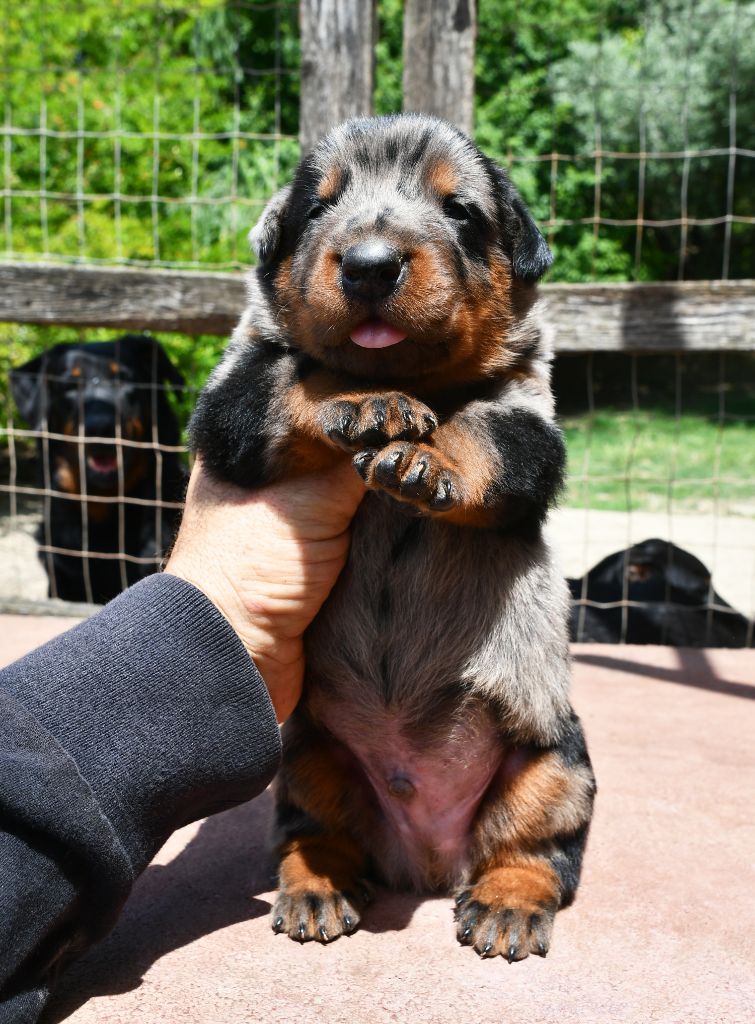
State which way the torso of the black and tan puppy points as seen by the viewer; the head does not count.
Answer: toward the camera

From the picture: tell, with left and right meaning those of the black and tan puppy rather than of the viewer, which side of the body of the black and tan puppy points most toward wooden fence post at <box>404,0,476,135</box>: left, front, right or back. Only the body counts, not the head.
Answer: back

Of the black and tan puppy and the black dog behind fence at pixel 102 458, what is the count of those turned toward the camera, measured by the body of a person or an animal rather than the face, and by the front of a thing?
2

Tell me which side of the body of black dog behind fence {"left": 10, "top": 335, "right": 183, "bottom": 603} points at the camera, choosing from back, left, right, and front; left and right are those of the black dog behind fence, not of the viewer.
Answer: front

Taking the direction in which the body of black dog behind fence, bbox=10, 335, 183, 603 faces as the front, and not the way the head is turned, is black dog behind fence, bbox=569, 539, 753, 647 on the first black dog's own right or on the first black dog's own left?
on the first black dog's own left

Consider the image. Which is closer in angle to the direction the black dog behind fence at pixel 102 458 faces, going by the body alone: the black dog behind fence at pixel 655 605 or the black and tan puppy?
the black and tan puppy

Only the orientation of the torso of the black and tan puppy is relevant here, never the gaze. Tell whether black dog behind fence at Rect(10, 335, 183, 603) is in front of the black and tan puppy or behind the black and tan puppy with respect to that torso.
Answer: behind

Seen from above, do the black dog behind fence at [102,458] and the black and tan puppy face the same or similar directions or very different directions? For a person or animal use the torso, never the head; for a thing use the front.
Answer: same or similar directions

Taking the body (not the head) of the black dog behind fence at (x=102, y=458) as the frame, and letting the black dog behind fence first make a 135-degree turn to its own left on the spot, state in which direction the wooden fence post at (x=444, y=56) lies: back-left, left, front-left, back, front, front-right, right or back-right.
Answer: right

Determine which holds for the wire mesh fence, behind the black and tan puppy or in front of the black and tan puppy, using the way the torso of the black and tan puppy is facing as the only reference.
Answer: behind
